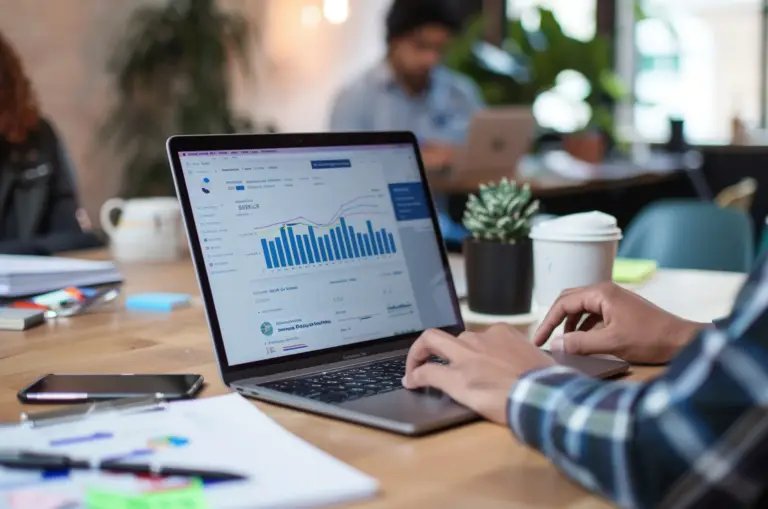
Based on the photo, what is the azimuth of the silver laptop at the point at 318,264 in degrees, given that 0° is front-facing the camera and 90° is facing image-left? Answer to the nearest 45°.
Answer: approximately 315°

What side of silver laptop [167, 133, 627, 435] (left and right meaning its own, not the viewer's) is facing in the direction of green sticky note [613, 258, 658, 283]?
left

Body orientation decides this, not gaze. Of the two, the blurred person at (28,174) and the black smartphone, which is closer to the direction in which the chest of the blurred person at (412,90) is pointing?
the black smartphone

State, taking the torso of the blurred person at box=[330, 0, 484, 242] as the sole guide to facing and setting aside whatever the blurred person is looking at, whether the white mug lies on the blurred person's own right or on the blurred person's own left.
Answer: on the blurred person's own right

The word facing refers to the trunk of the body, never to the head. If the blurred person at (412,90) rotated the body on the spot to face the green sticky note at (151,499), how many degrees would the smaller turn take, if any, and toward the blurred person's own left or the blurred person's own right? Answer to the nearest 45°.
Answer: approximately 45° to the blurred person's own right
